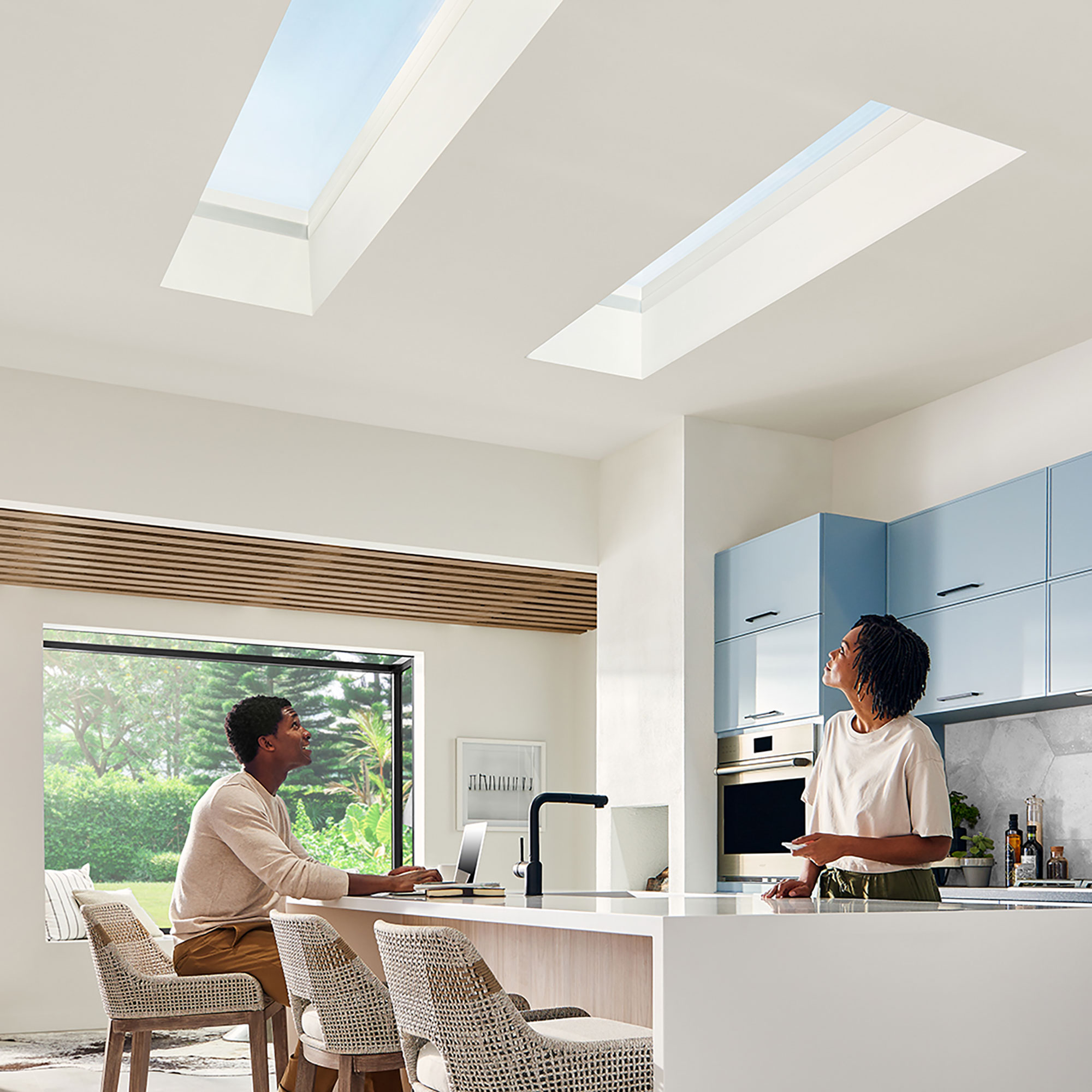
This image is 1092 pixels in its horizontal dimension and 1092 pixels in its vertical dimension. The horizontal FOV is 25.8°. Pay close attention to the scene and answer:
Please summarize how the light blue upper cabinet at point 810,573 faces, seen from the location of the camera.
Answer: facing the viewer and to the left of the viewer

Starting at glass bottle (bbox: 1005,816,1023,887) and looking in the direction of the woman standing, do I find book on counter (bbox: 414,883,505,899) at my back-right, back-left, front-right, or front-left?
front-right

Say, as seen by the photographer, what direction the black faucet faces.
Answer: facing to the right of the viewer

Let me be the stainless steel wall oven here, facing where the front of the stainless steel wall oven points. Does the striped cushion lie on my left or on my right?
on my right

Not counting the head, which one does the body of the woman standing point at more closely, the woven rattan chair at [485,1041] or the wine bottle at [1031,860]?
the woven rattan chair

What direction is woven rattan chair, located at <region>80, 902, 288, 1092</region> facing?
to the viewer's right

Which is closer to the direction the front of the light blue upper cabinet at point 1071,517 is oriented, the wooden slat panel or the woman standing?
the woman standing

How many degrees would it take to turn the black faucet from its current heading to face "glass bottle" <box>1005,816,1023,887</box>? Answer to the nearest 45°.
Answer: approximately 45° to its left

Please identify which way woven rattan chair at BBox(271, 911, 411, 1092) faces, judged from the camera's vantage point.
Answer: facing away from the viewer and to the right of the viewer

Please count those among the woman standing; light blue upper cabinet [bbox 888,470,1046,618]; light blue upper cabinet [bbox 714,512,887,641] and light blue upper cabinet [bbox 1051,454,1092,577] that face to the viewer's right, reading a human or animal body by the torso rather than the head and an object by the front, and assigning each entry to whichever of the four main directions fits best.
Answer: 0
